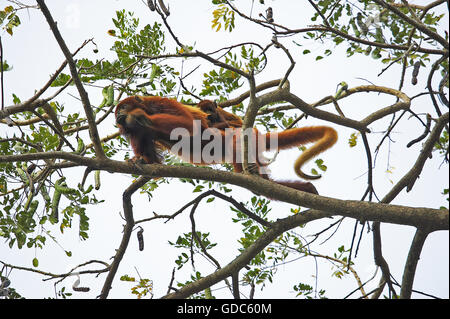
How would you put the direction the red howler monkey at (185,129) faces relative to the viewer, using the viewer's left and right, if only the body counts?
facing to the left of the viewer

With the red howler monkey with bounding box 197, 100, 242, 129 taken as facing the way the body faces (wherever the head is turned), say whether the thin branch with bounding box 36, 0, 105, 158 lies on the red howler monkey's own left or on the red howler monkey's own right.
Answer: on the red howler monkey's own right

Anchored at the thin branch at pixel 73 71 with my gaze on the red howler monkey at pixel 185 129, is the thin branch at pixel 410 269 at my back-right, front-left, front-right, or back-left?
front-right

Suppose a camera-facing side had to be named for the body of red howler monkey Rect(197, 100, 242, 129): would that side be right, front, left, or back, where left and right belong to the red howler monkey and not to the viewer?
left
